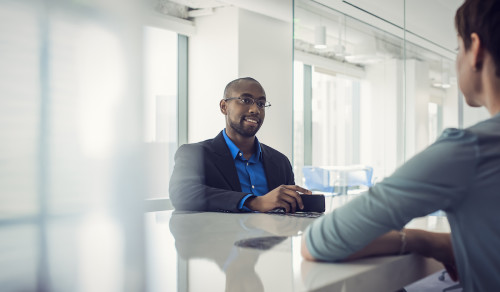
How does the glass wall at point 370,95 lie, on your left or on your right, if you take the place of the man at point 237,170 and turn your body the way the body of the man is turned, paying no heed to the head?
on your left

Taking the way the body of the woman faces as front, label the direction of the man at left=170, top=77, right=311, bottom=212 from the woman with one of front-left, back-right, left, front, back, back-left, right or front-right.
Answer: front

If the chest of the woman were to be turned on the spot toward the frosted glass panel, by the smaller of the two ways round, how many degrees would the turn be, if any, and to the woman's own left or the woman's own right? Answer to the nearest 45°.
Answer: approximately 90° to the woman's own left

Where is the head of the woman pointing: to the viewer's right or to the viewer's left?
to the viewer's left

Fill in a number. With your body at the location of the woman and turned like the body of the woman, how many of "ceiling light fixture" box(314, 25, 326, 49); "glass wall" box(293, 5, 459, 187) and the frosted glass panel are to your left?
1

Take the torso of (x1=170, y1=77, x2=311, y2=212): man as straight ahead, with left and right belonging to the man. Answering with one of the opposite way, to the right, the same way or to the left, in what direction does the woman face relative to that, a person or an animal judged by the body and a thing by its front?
the opposite way

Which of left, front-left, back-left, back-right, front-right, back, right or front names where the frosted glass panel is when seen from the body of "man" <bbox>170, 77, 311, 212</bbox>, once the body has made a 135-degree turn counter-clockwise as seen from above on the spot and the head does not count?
back

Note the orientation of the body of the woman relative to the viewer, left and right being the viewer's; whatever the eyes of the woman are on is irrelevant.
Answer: facing away from the viewer and to the left of the viewer

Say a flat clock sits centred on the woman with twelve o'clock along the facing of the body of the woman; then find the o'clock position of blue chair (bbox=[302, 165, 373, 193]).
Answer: The blue chair is roughly at 1 o'clock from the woman.

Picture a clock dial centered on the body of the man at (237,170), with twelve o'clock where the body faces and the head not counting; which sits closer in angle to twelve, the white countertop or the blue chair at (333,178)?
the white countertop

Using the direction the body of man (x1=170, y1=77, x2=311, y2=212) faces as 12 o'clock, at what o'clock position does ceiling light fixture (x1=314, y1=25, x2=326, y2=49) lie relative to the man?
The ceiling light fixture is roughly at 8 o'clock from the man.

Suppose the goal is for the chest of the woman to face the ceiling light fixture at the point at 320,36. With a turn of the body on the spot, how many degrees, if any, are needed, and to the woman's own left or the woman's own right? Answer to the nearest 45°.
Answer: approximately 45° to the woman's own right

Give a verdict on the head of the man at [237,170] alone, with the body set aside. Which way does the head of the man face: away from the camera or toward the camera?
toward the camera

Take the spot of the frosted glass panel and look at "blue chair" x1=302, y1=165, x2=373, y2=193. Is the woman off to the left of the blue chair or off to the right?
right

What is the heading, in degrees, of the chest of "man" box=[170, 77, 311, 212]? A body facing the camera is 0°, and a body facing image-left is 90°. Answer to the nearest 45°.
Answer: approximately 315°
